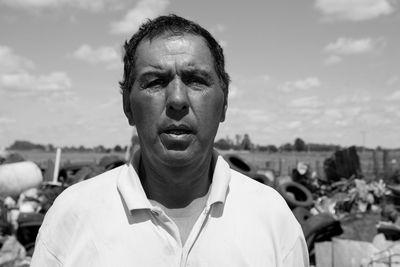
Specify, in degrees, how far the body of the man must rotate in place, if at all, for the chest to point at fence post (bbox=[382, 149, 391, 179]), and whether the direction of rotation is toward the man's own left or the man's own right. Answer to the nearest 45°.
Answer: approximately 135° to the man's own left

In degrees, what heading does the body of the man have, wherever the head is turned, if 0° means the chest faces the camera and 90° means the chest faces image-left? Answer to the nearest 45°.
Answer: approximately 0°

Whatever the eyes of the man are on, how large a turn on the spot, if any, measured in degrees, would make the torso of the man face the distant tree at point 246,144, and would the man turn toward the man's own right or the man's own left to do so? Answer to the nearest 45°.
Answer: approximately 180°

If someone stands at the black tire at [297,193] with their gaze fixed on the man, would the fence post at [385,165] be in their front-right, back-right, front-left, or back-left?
back-left

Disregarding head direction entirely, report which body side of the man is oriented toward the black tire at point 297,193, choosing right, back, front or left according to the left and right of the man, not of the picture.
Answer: back

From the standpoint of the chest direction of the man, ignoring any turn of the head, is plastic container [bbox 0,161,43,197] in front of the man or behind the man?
behind

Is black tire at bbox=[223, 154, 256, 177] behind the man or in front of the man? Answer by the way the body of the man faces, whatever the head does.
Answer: behind
